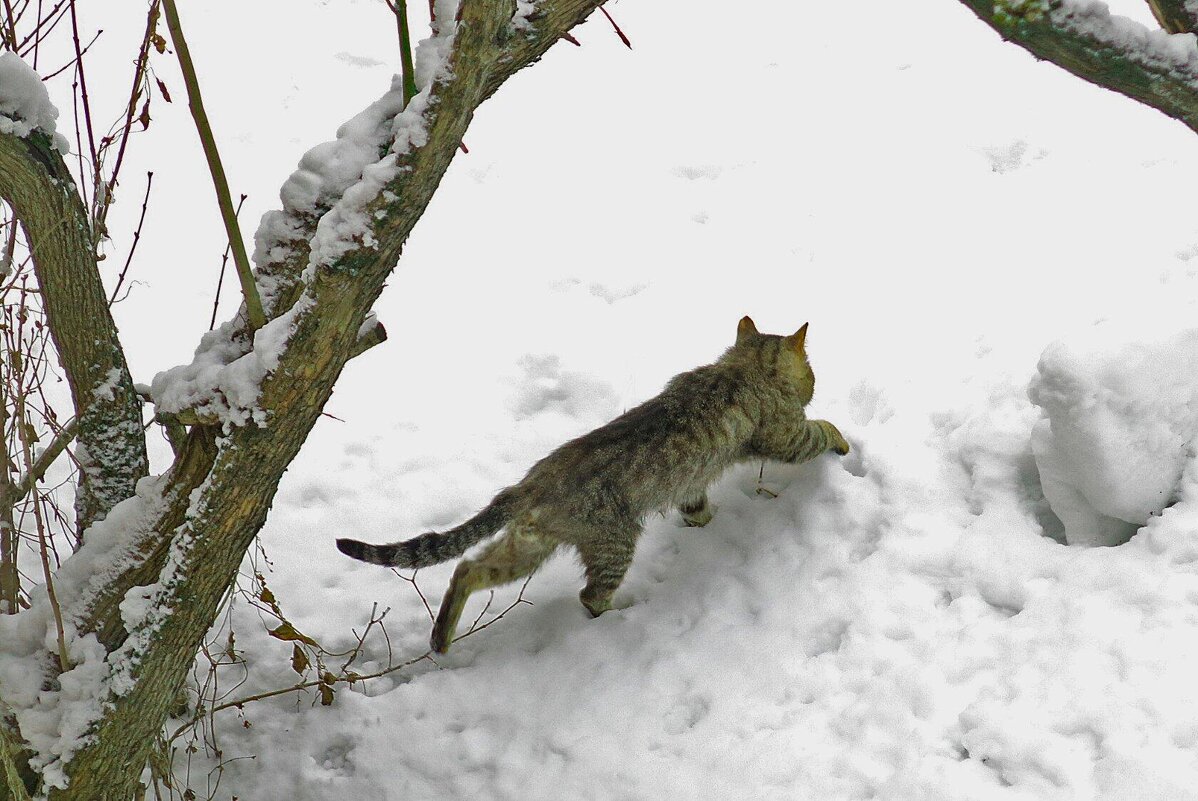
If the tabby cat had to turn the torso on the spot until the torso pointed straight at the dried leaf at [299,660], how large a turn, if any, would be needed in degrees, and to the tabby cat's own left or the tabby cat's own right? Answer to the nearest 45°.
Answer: approximately 135° to the tabby cat's own left

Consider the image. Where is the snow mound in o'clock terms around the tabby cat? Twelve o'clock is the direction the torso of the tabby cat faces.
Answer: The snow mound is roughly at 2 o'clock from the tabby cat.

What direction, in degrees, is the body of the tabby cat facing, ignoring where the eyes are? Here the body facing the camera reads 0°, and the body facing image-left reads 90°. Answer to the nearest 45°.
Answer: approximately 225°

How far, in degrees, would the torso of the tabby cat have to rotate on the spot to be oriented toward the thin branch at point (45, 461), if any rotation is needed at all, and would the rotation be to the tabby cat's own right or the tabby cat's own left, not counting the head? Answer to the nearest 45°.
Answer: approximately 180°
